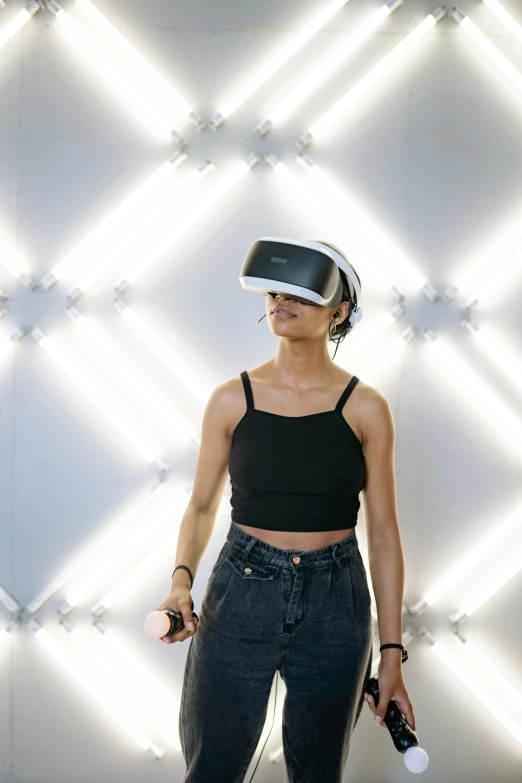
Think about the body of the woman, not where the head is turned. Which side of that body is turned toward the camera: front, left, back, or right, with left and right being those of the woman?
front

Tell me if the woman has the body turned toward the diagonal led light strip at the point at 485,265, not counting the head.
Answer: no

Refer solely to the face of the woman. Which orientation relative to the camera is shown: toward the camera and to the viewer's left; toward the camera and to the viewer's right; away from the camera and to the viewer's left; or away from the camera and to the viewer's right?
toward the camera and to the viewer's left

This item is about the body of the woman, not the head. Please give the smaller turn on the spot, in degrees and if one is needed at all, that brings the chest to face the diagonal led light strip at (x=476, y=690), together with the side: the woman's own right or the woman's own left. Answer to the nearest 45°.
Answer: approximately 180°

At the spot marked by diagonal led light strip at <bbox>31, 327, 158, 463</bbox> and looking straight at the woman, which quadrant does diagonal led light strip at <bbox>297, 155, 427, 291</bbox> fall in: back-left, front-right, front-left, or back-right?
front-left

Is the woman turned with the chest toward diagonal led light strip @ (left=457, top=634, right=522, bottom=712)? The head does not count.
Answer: no

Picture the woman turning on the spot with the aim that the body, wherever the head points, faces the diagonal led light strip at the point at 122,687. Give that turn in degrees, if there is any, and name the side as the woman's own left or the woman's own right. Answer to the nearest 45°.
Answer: approximately 135° to the woman's own right
